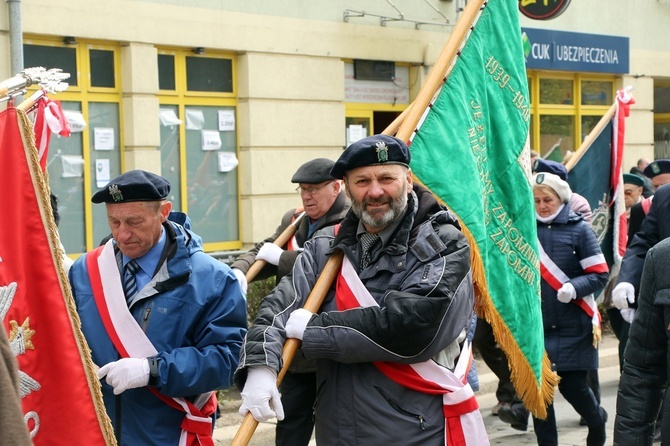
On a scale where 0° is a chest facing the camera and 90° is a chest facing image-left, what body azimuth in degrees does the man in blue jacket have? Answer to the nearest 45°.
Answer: approximately 45°

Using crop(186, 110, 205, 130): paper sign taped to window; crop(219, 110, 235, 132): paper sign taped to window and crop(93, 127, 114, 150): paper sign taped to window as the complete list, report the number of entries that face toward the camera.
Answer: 3

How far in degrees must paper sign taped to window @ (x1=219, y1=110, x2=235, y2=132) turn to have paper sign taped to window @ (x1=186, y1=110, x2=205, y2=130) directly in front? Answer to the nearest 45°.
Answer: approximately 45° to its right

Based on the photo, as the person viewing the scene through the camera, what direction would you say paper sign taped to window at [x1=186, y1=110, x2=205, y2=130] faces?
facing the viewer

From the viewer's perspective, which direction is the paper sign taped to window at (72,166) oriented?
toward the camera

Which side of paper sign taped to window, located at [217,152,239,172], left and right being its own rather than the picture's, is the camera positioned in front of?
front

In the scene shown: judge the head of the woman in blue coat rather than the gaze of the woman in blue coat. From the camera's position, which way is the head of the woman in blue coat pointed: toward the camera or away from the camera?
toward the camera

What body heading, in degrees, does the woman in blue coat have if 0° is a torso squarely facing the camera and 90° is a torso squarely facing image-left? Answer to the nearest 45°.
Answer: approximately 45°

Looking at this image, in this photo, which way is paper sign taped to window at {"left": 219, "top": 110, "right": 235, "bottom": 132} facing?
toward the camera

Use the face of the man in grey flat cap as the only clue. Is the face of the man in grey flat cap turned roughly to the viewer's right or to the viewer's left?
to the viewer's left

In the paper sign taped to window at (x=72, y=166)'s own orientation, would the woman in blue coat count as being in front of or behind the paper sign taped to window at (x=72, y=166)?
in front

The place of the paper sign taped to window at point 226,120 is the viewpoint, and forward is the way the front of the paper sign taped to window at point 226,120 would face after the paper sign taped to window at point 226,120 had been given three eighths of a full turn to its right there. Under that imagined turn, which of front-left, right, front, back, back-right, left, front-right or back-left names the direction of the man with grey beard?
back-left

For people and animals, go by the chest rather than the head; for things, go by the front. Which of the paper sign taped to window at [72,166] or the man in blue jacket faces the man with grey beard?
the paper sign taped to window

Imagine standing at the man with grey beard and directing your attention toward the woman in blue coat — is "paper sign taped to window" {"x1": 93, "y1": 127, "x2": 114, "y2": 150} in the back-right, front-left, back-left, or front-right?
front-left

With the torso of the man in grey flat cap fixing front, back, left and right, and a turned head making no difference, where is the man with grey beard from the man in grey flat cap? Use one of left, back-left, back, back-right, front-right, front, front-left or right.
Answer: front-left
